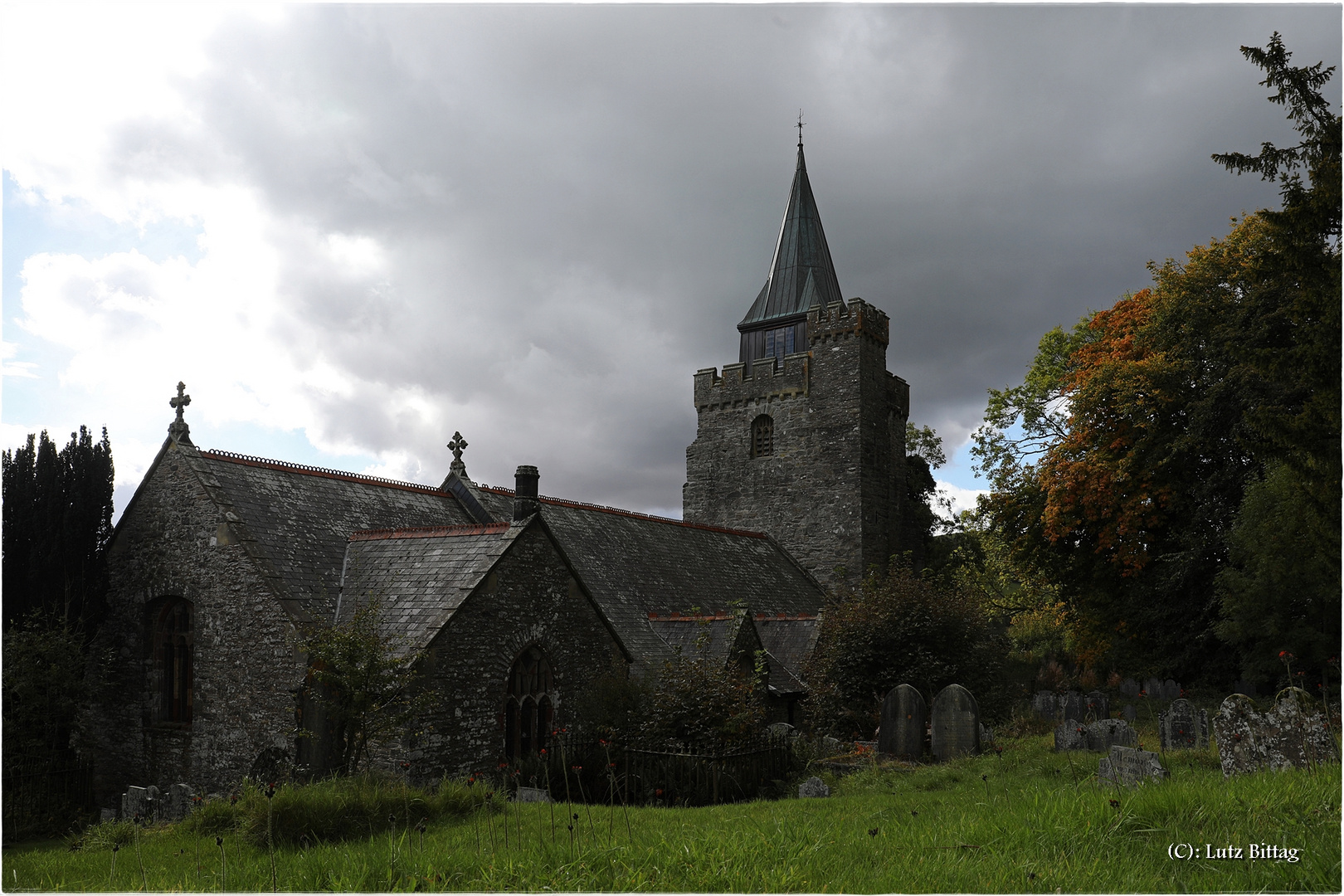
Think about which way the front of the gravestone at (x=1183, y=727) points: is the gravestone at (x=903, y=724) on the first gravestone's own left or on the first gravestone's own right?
on the first gravestone's own right

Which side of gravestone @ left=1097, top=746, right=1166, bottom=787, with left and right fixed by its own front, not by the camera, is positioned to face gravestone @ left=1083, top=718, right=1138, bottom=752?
back

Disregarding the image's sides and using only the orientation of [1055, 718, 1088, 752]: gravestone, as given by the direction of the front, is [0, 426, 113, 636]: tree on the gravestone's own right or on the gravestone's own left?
on the gravestone's own right

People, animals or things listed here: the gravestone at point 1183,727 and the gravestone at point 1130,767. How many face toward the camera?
2

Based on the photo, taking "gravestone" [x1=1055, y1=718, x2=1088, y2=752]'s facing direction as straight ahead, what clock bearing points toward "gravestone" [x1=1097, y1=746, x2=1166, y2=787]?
"gravestone" [x1=1097, y1=746, x2=1166, y2=787] is roughly at 12 o'clock from "gravestone" [x1=1055, y1=718, x2=1088, y2=752].

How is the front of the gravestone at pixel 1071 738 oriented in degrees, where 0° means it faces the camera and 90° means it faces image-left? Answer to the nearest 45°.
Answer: approximately 0°
